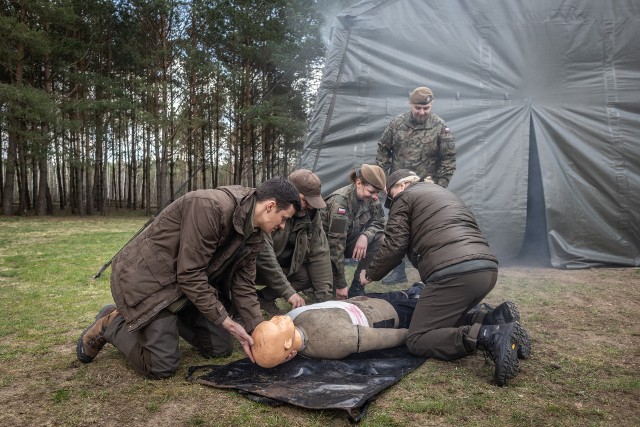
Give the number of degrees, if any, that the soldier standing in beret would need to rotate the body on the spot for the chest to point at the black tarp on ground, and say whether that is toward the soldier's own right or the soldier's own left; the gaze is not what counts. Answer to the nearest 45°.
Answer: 0° — they already face it

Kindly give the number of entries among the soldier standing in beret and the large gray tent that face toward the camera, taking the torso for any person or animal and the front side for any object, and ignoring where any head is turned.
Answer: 2

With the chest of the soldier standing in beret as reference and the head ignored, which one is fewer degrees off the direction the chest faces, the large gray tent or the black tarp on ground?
the black tarp on ground

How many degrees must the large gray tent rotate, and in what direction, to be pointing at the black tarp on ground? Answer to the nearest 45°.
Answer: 0° — it already faces it

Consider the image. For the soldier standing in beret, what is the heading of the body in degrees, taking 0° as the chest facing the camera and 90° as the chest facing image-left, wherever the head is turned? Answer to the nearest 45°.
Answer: approximately 0°
